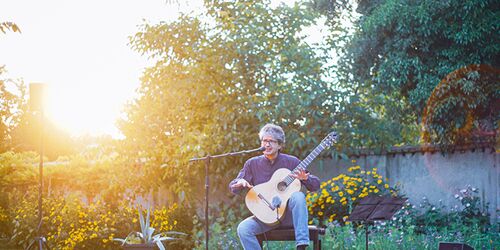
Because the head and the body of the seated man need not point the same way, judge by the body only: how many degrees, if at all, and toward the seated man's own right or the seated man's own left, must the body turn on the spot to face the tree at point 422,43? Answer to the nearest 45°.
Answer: approximately 135° to the seated man's own left

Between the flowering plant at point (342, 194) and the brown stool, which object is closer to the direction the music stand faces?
the brown stool

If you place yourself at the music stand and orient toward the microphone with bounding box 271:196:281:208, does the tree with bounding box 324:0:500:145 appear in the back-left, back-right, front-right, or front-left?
back-right

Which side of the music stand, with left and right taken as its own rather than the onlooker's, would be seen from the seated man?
front

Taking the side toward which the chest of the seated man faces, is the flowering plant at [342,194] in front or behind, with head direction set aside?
behind

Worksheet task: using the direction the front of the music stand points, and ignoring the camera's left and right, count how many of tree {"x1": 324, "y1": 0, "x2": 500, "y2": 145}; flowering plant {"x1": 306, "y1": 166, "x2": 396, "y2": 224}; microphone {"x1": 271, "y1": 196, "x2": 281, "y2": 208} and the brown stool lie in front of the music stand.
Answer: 2

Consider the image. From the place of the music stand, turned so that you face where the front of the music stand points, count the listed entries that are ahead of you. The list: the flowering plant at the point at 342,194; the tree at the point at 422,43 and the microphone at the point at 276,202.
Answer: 1

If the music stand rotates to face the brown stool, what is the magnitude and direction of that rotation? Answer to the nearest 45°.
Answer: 0° — it already faces it

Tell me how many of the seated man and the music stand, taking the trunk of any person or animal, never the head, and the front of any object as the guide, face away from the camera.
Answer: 0
